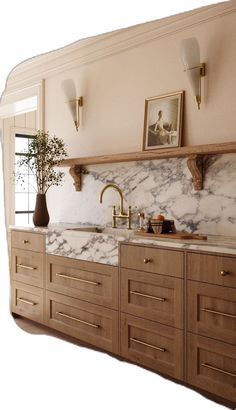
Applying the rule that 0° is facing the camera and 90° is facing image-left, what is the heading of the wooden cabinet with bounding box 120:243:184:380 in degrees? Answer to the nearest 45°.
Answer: approximately 45°

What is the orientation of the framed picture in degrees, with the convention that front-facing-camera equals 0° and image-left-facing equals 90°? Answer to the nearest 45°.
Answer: approximately 45°

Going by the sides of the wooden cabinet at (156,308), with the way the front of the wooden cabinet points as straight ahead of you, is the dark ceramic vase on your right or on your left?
on your right

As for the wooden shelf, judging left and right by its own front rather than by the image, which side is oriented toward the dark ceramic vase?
right

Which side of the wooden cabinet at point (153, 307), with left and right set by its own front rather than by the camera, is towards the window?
right
